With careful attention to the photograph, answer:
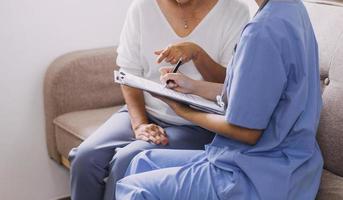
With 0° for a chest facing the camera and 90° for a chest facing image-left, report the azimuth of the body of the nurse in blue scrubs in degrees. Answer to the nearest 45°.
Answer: approximately 90°

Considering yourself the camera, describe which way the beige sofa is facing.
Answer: facing the viewer and to the left of the viewer
